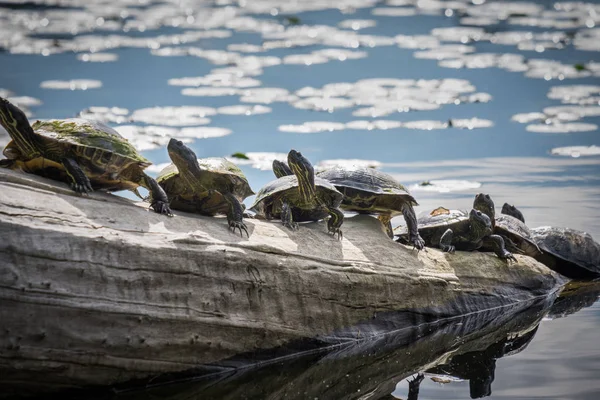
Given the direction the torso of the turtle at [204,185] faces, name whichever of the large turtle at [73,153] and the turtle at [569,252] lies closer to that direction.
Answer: the large turtle

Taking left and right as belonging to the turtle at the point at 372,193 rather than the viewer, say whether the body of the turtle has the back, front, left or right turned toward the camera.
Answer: left

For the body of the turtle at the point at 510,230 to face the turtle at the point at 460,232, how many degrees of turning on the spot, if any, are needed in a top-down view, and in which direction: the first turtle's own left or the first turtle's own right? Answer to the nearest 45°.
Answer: approximately 45° to the first turtle's own left

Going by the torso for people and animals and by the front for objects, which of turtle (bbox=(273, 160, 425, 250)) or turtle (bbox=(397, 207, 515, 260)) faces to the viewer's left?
turtle (bbox=(273, 160, 425, 250))
